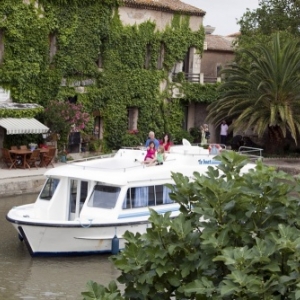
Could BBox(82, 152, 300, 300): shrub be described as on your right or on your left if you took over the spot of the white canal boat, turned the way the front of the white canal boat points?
on your left

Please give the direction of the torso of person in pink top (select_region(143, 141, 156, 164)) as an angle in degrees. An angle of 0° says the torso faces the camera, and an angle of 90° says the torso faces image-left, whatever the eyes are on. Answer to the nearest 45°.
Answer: approximately 45°

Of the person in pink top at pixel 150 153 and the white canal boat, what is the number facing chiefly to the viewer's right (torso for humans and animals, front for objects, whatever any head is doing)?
0

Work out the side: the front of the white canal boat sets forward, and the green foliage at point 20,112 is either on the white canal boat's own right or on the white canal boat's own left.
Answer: on the white canal boat's own right

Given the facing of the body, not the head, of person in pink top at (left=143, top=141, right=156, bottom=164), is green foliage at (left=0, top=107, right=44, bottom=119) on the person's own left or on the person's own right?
on the person's own right

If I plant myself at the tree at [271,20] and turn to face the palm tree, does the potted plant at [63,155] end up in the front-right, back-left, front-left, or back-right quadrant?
front-right

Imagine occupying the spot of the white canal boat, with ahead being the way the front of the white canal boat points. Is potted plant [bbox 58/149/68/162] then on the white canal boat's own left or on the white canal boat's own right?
on the white canal boat's own right
